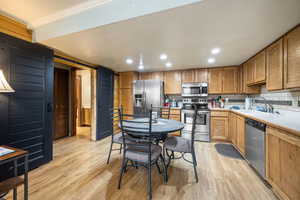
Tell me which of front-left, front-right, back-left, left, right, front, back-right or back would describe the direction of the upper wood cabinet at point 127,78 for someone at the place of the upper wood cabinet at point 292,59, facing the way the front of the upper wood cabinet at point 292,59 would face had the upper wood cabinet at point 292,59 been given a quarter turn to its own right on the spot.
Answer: front-left

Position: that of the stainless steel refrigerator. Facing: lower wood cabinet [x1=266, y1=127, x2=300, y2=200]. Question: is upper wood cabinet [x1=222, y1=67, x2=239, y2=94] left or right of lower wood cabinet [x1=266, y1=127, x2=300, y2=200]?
left

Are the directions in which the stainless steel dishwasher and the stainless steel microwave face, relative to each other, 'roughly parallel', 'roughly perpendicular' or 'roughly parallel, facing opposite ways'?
roughly perpendicular

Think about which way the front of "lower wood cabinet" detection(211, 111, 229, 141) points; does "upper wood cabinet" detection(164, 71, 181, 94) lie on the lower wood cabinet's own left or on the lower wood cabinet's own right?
on the lower wood cabinet's own right

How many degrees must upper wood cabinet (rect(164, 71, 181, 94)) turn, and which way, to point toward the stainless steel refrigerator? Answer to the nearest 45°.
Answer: approximately 90° to its right
